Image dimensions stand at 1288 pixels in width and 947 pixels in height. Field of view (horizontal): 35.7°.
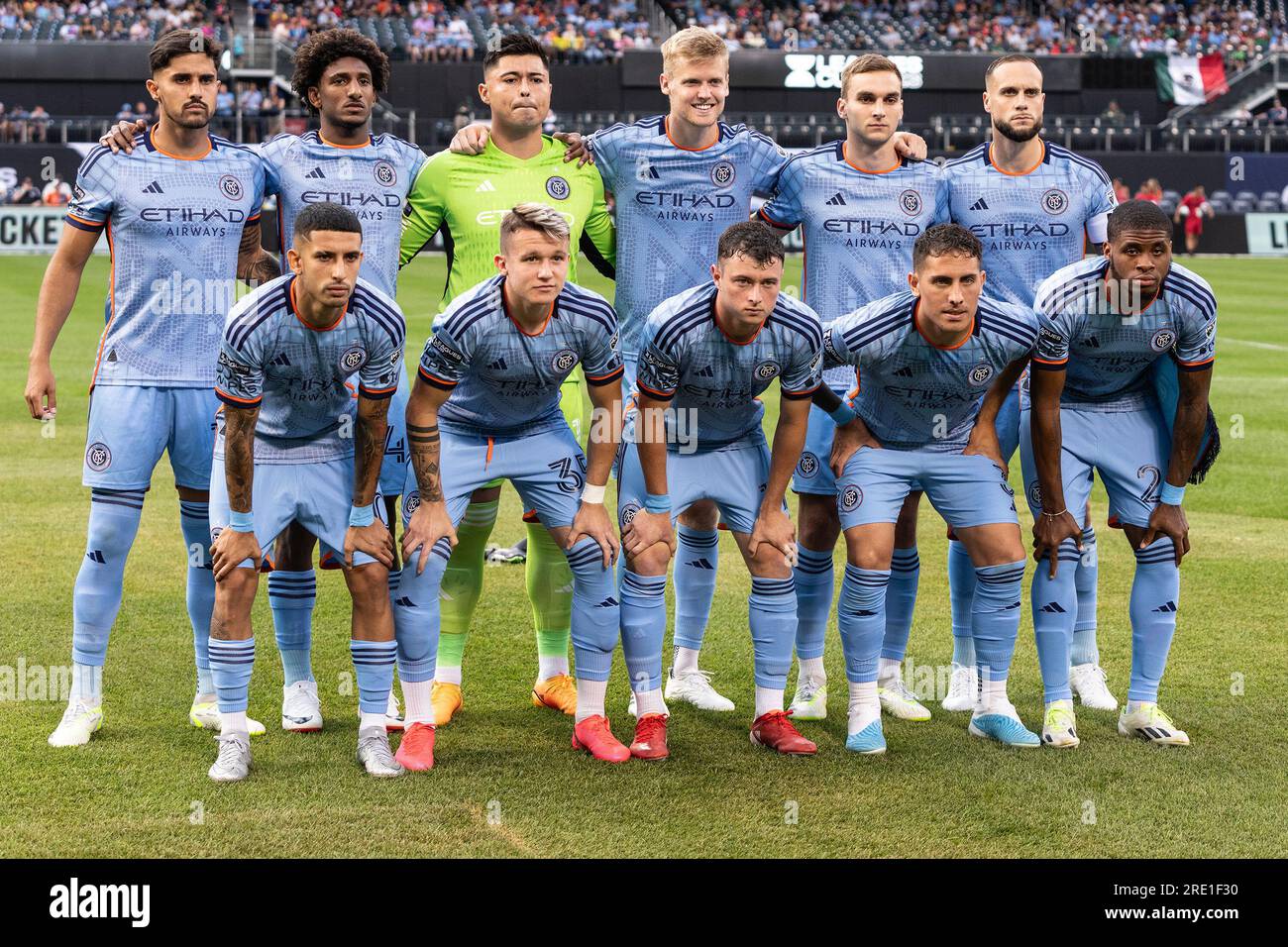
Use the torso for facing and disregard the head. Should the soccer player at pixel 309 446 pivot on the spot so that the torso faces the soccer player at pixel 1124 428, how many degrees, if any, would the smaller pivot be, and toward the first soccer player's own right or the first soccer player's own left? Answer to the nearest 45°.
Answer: approximately 90° to the first soccer player's own left

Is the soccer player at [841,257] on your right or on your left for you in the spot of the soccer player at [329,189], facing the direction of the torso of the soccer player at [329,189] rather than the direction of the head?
on your left

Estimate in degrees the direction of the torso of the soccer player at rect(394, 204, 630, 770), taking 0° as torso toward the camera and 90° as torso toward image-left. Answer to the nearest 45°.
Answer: approximately 0°

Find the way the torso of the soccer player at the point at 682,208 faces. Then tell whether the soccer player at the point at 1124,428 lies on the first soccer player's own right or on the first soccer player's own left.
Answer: on the first soccer player's own left

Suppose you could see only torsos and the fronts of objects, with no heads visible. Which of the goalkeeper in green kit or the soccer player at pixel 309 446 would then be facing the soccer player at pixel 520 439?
the goalkeeper in green kit
